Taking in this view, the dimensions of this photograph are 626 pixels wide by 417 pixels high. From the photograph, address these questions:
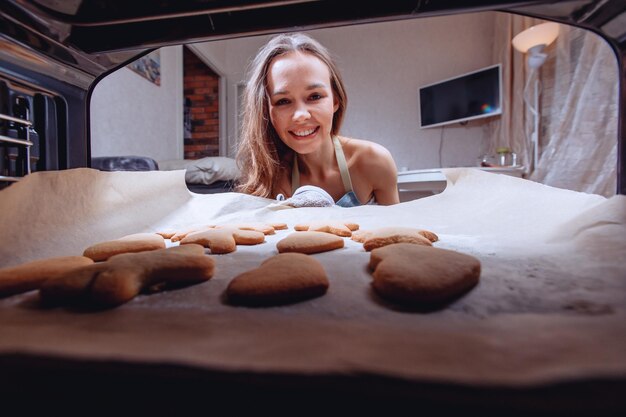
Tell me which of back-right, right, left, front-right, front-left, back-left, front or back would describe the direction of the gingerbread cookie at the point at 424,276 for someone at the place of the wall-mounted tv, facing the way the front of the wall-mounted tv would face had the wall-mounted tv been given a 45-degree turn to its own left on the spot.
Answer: front

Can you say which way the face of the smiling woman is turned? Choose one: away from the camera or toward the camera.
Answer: toward the camera

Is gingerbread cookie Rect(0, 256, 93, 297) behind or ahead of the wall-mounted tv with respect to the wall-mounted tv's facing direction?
ahead

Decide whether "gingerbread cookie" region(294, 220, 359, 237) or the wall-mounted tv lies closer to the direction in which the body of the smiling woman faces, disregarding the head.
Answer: the gingerbread cookie

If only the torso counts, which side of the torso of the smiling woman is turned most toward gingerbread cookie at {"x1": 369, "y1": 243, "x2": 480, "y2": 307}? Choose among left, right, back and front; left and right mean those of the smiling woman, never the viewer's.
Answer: front

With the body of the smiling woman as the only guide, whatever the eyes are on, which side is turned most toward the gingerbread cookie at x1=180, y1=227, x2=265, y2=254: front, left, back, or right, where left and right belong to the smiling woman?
front

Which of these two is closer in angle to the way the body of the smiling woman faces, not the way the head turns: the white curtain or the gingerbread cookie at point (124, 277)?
the gingerbread cookie

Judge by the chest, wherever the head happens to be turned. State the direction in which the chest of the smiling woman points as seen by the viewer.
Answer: toward the camera

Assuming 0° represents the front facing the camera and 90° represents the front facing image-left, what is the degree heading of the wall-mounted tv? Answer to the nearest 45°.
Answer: approximately 45°

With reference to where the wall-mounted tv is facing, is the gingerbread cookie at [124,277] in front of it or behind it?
in front

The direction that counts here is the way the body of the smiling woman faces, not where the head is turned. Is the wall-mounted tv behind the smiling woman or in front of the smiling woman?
behind

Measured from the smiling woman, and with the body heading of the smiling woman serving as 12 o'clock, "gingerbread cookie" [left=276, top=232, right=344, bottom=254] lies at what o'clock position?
The gingerbread cookie is roughly at 12 o'clock from the smiling woman.

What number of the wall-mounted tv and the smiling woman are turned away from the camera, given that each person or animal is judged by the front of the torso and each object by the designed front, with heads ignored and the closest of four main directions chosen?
0

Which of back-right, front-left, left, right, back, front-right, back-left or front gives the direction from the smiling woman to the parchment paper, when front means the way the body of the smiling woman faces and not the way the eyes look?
front
